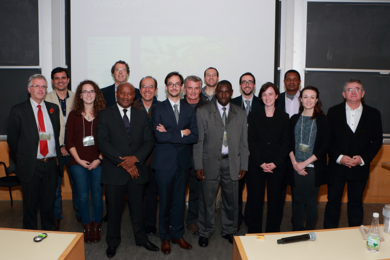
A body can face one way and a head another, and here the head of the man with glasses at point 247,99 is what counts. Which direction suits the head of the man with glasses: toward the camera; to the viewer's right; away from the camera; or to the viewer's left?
toward the camera

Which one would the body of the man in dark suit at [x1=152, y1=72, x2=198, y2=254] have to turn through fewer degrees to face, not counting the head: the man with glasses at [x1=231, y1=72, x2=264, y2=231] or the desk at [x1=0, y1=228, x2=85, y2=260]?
the desk

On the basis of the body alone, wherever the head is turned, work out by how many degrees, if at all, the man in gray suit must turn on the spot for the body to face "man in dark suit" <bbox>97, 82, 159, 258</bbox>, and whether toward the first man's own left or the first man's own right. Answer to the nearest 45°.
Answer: approximately 90° to the first man's own right

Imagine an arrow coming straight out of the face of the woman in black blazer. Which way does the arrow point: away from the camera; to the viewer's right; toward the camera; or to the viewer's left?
toward the camera

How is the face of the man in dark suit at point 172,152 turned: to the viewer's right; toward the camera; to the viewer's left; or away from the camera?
toward the camera

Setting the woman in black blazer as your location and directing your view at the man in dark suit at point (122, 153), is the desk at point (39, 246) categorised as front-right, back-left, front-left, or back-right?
front-left

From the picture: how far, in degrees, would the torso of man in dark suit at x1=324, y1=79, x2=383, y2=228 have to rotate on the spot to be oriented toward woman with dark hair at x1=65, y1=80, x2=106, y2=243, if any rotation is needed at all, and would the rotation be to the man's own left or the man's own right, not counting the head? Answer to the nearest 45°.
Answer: approximately 45° to the man's own right

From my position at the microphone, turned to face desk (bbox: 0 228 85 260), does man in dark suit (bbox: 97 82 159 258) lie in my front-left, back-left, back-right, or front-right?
front-right

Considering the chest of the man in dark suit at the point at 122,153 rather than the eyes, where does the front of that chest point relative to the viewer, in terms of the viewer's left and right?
facing the viewer

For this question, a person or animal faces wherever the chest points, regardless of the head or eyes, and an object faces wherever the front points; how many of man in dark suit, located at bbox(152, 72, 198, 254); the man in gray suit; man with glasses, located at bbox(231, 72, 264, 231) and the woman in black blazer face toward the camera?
4

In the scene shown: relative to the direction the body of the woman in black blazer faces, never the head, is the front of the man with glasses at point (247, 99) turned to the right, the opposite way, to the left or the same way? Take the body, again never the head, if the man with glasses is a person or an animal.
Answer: the same way

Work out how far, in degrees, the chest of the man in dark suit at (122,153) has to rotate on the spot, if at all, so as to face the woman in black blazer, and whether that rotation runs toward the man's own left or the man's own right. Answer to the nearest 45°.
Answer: approximately 90° to the man's own left

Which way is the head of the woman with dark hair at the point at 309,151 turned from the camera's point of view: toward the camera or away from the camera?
toward the camera

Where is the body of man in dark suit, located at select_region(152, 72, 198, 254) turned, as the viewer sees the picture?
toward the camera

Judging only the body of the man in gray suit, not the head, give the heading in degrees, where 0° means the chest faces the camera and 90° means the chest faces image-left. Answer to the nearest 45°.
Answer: approximately 0°

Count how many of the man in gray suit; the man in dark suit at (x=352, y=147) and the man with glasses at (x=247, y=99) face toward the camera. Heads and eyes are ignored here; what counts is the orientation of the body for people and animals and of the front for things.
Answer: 3

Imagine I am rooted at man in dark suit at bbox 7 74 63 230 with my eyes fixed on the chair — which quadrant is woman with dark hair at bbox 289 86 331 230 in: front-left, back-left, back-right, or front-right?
back-right
